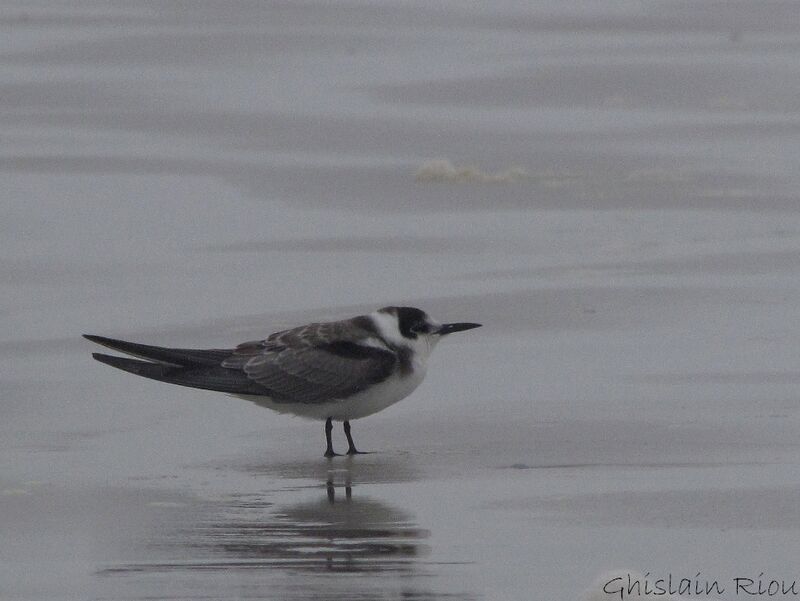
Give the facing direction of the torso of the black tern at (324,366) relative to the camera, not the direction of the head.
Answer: to the viewer's right
